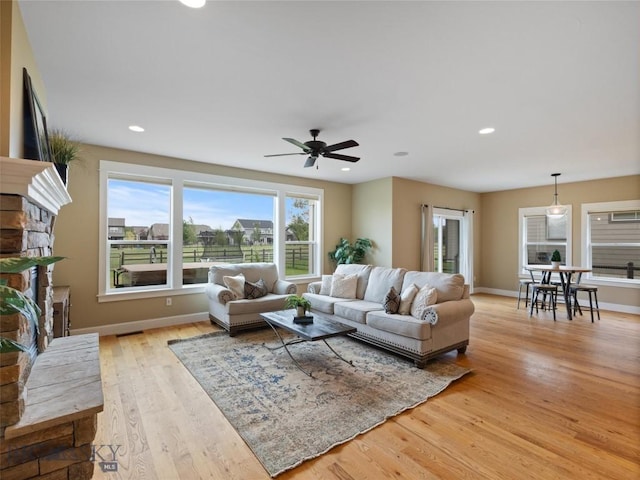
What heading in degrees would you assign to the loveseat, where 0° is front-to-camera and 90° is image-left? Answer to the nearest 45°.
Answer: approximately 315°

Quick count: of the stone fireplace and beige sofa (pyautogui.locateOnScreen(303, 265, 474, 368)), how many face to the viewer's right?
1

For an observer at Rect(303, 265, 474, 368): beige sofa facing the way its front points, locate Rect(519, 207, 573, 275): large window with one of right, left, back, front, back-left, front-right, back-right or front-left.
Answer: back

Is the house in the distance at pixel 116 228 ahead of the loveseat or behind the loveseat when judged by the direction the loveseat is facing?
behind

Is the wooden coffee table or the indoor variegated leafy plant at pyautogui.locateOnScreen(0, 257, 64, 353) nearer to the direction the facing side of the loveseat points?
the wooden coffee table

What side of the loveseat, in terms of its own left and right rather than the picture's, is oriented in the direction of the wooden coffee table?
front

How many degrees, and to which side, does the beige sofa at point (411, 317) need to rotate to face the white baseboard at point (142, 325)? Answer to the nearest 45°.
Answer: approximately 45° to its right

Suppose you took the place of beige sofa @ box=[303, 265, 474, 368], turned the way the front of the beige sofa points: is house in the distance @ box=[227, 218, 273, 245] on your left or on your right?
on your right

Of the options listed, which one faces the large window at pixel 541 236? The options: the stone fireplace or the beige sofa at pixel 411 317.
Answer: the stone fireplace

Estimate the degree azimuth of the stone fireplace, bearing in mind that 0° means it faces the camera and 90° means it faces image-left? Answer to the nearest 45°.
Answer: approximately 270°

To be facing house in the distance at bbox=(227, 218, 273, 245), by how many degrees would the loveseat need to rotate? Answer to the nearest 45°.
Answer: approximately 135° to its left

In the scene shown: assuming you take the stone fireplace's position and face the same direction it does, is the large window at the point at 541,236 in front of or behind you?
in front

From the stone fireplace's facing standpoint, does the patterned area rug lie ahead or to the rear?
ahead

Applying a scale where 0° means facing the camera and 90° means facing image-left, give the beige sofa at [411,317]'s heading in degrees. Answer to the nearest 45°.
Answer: approximately 45°

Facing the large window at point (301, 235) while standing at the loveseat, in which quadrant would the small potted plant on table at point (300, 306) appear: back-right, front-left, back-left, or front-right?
back-right
